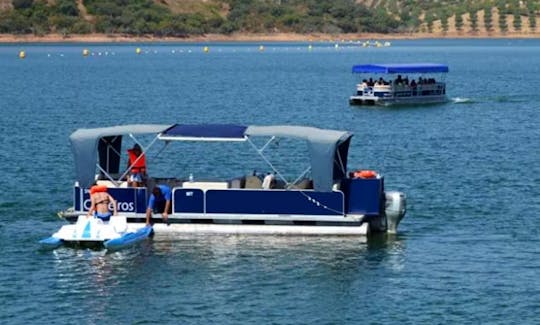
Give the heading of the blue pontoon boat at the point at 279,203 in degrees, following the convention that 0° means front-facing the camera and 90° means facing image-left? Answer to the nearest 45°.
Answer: approximately 90°

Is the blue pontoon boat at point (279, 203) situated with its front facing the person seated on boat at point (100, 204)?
yes

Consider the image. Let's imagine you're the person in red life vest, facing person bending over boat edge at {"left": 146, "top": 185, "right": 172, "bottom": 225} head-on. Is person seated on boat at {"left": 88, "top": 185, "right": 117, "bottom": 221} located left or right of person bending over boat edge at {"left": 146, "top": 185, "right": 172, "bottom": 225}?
right

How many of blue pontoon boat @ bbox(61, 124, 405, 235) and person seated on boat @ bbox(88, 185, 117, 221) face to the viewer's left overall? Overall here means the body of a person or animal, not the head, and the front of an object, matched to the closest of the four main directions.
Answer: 1
